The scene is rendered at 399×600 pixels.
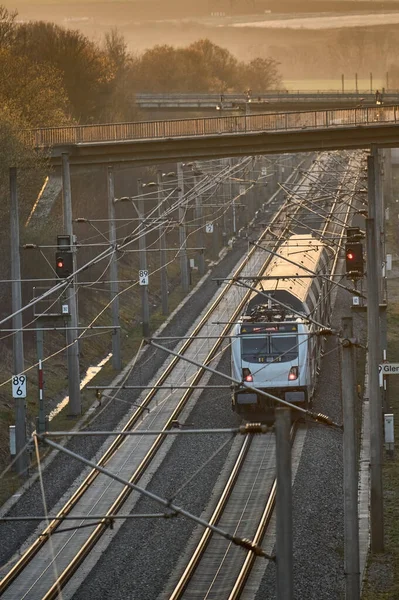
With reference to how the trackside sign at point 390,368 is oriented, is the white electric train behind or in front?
behind

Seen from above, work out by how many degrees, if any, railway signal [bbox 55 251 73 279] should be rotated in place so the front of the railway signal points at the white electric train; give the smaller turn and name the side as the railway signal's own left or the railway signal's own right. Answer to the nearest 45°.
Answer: approximately 90° to the railway signal's own left

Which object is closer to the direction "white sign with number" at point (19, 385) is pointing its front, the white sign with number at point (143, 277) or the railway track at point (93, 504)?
the railway track

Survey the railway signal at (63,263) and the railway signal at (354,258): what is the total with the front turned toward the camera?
2

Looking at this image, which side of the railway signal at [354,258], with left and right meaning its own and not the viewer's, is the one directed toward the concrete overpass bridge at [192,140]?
back

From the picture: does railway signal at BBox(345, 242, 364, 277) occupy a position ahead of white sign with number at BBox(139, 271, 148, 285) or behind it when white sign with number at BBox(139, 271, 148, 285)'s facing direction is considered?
ahead
